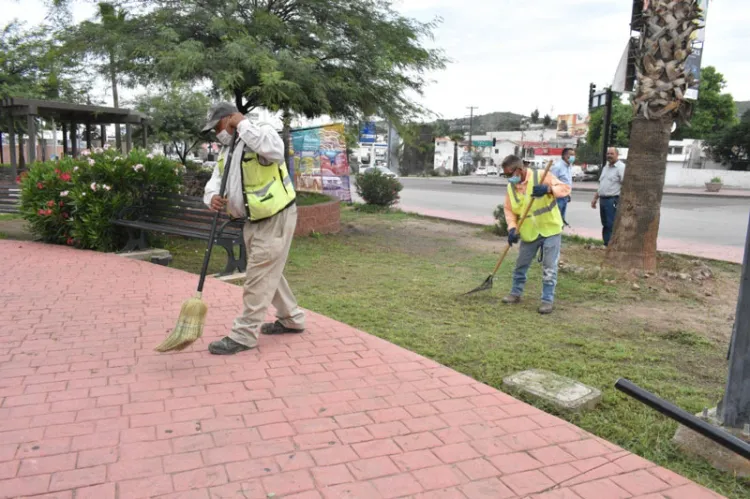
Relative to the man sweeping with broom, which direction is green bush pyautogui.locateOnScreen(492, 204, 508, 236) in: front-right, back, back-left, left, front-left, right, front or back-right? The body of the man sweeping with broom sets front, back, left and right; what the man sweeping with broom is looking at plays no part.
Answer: back

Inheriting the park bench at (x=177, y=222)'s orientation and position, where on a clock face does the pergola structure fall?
The pergola structure is roughly at 4 o'clock from the park bench.

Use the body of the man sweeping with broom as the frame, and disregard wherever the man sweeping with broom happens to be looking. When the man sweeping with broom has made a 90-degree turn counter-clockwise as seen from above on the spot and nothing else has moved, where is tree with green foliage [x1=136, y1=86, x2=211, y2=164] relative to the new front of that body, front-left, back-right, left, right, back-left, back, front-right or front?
back-left

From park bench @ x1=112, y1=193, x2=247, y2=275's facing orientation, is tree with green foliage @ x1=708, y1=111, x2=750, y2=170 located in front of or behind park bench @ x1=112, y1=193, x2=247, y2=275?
behind

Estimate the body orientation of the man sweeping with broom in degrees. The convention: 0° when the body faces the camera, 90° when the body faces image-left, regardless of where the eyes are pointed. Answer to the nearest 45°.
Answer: approximately 45°

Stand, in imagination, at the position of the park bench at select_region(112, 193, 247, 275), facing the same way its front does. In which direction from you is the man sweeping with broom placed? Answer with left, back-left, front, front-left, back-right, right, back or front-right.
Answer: front-left

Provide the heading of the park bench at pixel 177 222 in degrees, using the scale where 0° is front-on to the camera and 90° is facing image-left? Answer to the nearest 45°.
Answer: approximately 45°

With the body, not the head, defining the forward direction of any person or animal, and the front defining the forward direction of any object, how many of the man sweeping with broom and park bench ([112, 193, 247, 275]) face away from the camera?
0

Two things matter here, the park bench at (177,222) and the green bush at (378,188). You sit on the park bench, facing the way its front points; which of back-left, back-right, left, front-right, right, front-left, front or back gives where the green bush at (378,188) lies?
back

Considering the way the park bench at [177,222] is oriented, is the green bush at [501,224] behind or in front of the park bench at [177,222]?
behind

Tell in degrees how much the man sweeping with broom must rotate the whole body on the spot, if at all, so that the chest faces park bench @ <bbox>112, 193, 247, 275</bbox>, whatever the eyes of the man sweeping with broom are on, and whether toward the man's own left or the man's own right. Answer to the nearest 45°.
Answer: approximately 135° to the man's own right

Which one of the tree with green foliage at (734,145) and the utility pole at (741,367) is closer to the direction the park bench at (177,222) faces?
the utility pole

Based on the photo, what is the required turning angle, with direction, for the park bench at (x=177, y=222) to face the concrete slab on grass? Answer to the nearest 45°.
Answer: approximately 90° to its left
